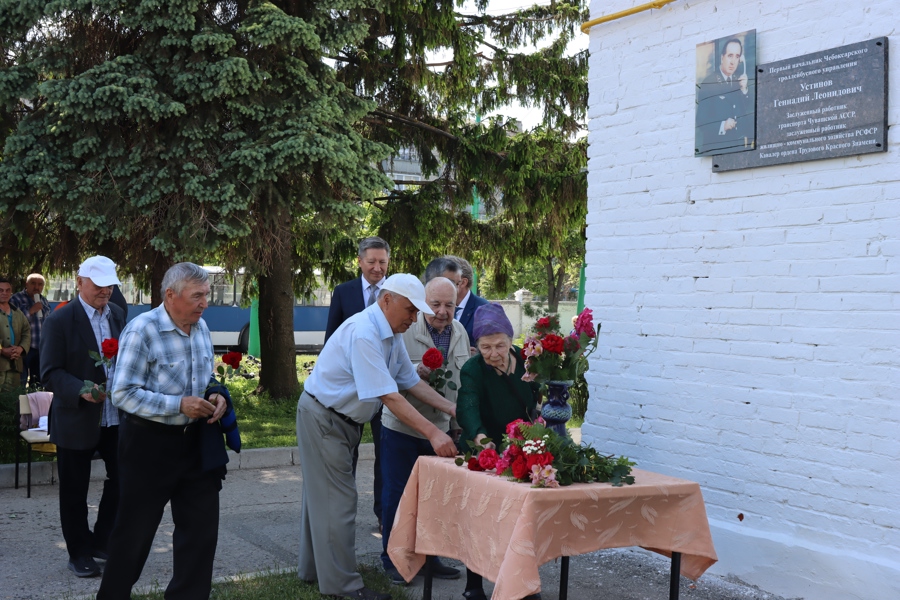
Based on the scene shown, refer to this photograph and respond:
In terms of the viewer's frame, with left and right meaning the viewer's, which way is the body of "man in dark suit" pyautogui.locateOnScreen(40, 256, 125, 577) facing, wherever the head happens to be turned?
facing the viewer and to the right of the viewer

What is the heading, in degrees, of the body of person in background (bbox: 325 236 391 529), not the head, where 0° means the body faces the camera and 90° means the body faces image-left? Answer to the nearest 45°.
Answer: approximately 315°

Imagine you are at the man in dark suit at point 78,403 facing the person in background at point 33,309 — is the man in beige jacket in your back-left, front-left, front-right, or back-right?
back-right

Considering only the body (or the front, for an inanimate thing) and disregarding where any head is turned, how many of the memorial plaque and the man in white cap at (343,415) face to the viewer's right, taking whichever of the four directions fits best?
1

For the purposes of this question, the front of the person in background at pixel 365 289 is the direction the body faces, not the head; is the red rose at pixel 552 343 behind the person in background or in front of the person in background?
in front

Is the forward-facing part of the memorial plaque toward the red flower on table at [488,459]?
yes

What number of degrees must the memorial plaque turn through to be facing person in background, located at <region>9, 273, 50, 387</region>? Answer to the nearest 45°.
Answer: approximately 45° to its right

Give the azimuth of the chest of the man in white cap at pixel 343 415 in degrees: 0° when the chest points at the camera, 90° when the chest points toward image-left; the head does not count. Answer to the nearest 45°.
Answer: approximately 270°

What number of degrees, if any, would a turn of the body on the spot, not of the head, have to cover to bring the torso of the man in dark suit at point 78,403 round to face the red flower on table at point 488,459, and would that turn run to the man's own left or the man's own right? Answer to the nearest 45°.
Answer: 0° — they already face it

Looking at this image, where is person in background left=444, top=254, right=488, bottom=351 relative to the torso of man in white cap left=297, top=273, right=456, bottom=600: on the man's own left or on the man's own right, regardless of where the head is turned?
on the man's own left
